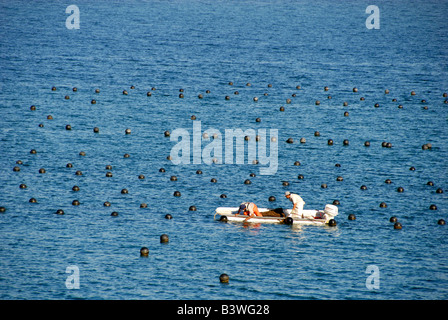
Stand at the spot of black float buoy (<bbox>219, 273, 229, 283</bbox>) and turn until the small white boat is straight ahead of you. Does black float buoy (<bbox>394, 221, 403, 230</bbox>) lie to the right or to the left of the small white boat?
right

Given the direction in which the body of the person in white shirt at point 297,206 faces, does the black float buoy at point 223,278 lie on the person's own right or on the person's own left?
on the person's own left

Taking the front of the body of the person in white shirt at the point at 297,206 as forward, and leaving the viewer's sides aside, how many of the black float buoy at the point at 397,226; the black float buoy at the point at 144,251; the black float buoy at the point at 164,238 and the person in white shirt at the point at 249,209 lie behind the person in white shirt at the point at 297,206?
1

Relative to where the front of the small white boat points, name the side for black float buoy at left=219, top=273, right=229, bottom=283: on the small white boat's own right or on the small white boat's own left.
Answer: on the small white boat's own left

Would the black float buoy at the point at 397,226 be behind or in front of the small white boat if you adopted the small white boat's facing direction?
behind

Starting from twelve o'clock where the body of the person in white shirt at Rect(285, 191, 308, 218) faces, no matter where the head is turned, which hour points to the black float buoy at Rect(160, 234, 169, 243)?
The black float buoy is roughly at 11 o'clock from the person in white shirt.

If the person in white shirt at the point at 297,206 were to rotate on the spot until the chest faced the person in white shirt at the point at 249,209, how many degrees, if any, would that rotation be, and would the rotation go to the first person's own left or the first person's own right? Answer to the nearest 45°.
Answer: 0° — they already face them

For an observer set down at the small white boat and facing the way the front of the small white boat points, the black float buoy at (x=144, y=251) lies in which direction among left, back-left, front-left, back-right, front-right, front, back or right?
front-left

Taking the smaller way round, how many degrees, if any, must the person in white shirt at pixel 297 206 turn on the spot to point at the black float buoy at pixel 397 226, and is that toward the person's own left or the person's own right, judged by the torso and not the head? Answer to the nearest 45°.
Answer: approximately 180°

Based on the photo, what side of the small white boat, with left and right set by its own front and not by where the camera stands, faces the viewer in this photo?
left

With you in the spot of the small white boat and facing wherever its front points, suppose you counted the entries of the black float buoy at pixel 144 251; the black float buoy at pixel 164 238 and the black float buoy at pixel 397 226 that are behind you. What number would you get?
1

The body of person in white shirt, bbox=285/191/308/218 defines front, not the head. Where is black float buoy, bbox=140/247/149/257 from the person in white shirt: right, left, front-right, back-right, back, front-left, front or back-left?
front-left

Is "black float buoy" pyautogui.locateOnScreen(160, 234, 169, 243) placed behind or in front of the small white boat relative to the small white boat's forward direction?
in front

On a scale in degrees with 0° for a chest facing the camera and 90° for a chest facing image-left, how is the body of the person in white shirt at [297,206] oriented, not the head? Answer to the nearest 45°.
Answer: approximately 90°
